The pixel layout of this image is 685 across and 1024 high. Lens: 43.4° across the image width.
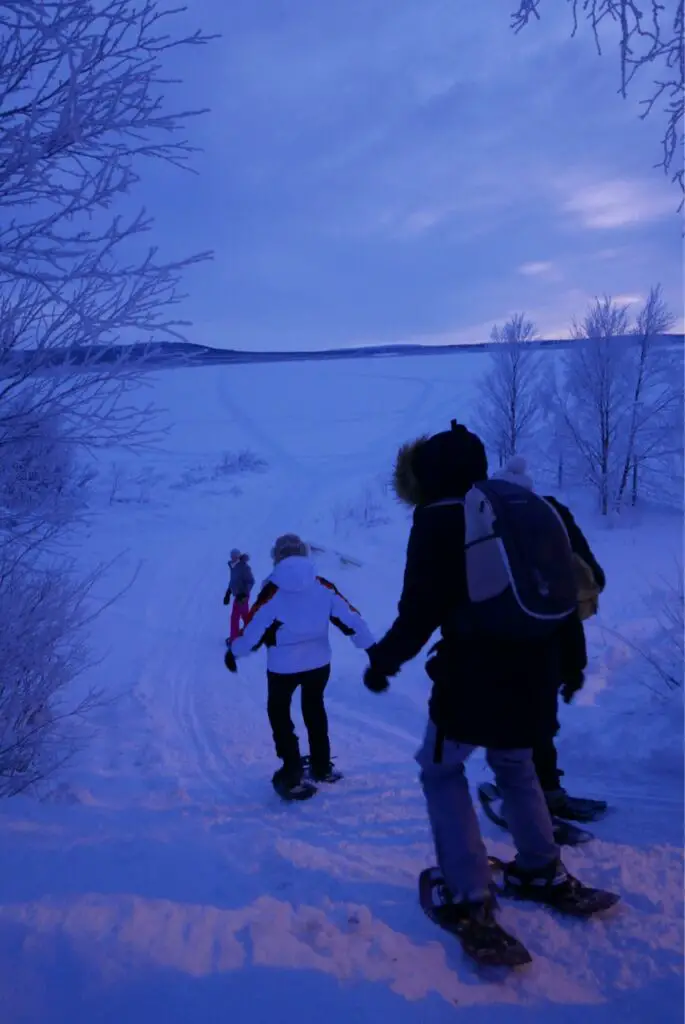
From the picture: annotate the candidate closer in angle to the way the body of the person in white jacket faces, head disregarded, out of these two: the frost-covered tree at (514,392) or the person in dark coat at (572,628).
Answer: the frost-covered tree

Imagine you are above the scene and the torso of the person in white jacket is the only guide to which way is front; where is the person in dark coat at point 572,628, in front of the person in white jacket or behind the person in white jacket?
behind

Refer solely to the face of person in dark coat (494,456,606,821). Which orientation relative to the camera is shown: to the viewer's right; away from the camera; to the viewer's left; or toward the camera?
away from the camera

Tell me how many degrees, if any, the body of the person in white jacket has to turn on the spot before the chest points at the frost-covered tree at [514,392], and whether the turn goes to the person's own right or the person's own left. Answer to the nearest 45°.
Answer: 0° — they already face it

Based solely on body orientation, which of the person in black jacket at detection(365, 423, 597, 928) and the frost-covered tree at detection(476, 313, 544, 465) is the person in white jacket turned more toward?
the frost-covered tree

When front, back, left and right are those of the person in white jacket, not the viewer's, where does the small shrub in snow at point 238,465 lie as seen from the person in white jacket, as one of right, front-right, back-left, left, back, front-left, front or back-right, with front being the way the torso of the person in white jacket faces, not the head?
front

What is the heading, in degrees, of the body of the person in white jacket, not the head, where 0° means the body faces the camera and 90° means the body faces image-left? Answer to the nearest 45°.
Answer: approximately 180°

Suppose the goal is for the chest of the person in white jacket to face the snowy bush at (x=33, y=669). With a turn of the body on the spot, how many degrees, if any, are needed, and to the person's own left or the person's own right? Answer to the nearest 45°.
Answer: approximately 45° to the person's own left

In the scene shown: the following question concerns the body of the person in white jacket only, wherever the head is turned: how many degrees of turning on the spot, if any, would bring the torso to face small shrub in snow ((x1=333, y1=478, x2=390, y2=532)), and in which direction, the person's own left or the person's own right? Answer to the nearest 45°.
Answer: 0° — they already face it

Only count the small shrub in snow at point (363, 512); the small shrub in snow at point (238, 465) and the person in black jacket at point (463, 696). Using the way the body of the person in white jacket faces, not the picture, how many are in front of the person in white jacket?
2

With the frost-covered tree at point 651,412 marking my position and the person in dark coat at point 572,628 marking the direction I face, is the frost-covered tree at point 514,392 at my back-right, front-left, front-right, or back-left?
back-right
